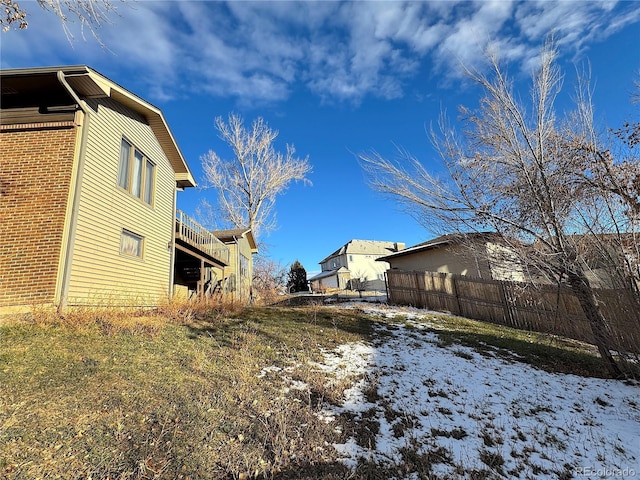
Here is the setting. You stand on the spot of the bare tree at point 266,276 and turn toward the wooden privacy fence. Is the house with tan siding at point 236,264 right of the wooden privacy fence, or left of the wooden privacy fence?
right

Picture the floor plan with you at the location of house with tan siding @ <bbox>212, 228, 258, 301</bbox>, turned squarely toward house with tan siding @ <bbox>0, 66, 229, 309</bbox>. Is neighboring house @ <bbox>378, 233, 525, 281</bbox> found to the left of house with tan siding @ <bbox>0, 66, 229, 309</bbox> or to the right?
left

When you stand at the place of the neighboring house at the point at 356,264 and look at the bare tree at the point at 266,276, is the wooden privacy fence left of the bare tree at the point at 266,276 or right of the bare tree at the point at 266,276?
left
